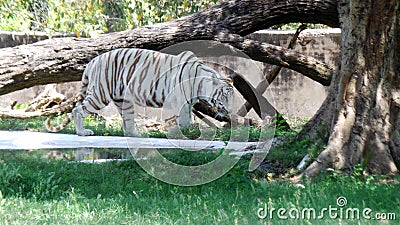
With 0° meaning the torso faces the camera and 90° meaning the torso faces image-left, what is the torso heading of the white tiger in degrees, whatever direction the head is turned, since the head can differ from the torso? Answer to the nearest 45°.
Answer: approximately 270°

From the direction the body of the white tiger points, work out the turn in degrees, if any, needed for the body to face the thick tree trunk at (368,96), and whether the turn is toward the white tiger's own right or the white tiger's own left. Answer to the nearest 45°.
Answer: approximately 45° to the white tiger's own right
